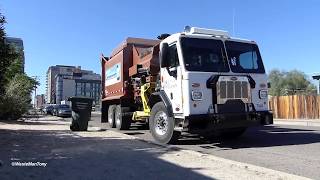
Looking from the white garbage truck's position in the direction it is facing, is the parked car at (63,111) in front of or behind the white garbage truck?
behind

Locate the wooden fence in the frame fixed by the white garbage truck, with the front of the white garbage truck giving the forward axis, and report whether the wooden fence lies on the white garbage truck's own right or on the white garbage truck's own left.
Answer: on the white garbage truck's own left

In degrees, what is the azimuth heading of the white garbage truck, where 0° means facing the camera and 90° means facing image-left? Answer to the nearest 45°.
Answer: approximately 315°
